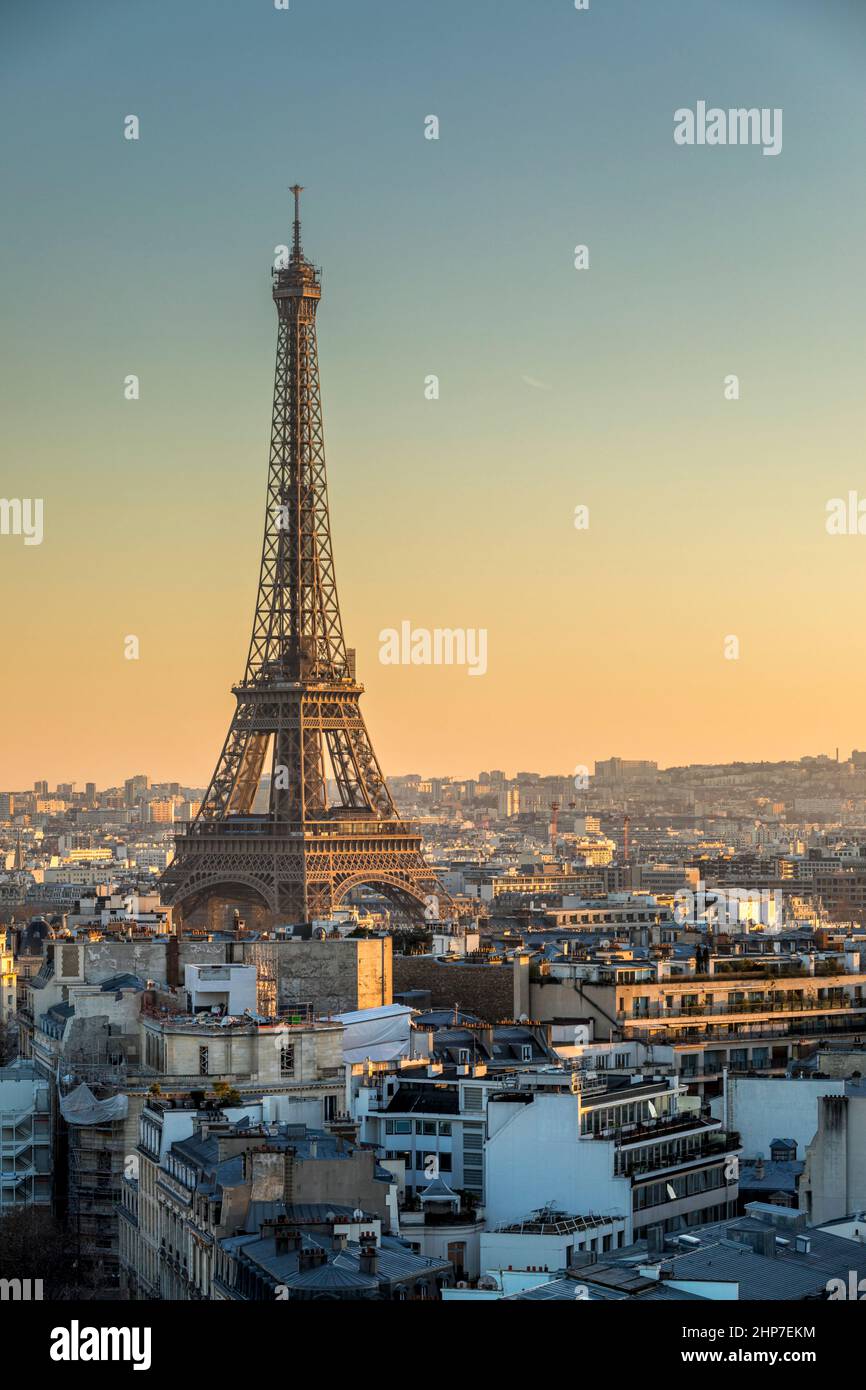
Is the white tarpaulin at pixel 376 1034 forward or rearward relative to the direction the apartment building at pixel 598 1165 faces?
rearward

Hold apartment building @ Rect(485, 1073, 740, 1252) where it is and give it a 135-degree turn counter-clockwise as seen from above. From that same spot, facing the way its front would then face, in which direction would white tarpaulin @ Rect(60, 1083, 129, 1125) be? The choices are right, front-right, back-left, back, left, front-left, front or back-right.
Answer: front-left

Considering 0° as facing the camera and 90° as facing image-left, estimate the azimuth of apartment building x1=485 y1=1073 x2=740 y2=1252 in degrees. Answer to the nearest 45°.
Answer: approximately 315°
